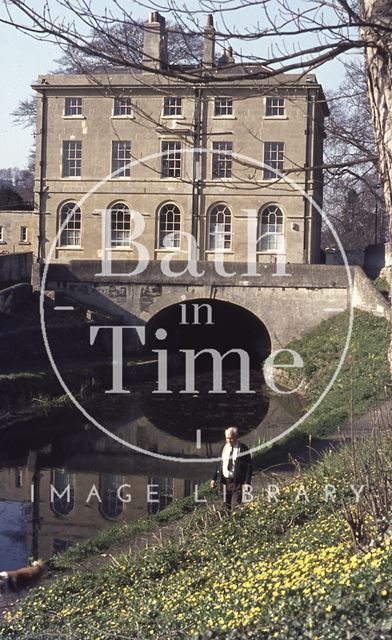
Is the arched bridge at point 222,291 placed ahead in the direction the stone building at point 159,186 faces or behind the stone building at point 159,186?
ahead

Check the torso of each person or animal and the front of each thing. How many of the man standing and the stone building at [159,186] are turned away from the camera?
0

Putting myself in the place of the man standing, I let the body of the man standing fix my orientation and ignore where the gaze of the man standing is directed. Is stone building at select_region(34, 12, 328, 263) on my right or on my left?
on my right

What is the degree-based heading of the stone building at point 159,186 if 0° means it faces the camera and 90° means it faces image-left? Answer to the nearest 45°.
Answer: approximately 0°

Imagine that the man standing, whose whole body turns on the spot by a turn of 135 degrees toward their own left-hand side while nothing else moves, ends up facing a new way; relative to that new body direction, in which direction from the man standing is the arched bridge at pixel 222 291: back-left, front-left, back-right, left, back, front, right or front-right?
left

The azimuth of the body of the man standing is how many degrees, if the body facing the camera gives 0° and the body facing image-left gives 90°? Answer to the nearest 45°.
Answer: approximately 45°

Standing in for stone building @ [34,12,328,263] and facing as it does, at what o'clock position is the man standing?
The man standing is roughly at 12 o'clock from the stone building.
